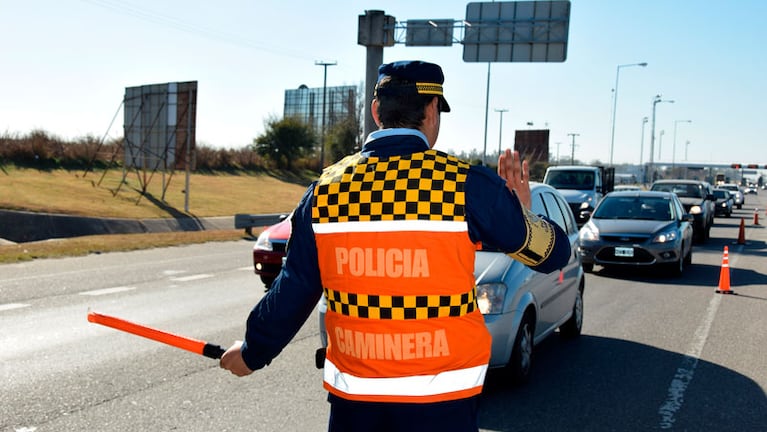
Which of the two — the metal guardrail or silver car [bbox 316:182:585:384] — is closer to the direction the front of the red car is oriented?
the silver car

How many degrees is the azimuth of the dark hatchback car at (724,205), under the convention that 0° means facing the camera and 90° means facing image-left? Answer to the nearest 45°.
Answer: approximately 45°

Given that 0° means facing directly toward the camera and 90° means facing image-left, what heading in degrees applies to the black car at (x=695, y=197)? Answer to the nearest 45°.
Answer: approximately 45°

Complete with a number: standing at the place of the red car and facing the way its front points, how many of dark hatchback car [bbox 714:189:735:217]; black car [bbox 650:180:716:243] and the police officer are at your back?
2

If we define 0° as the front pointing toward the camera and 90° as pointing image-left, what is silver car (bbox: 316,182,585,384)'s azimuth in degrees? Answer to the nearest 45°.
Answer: approximately 45°

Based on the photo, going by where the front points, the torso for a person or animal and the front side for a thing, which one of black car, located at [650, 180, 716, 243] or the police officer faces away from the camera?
the police officer

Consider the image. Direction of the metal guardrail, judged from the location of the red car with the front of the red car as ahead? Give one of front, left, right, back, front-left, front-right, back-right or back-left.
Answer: back-right

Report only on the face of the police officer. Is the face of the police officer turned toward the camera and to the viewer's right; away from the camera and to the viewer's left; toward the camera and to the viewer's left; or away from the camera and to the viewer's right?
away from the camera and to the viewer's right

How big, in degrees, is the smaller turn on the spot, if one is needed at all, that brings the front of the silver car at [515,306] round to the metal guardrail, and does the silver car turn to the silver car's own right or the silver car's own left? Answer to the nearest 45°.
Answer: approximately 90° to the silver car's own right

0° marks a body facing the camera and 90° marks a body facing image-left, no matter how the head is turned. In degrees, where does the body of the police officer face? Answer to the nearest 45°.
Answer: approximately 180°
